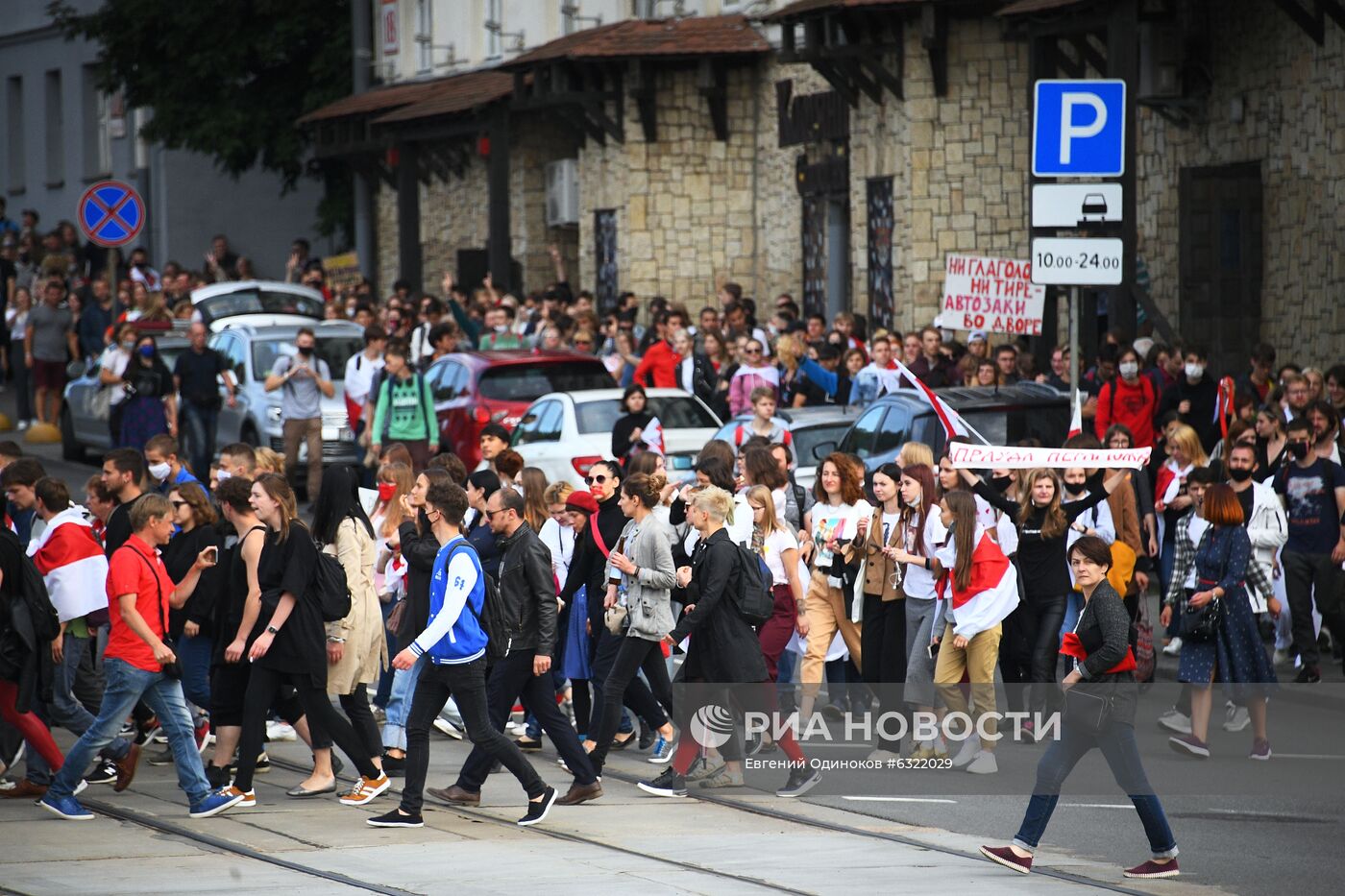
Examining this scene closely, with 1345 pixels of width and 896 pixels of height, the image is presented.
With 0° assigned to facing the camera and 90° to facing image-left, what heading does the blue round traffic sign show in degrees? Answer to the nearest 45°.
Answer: approximately 0°

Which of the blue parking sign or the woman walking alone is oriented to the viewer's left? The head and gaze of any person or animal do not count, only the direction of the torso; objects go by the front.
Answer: the woman walking alone

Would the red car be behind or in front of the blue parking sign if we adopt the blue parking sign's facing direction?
behind

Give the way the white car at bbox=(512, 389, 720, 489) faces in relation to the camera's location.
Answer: facing away from the viewer and to the left of the viewer

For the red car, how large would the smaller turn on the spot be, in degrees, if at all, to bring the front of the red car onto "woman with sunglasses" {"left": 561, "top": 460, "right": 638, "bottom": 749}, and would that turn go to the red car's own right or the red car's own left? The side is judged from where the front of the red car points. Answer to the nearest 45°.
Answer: approximately 135° to the red car's own left

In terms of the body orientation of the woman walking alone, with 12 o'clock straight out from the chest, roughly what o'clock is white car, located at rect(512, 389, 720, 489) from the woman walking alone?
The white car is roughly at 2 o'clock from the woman walking alone.

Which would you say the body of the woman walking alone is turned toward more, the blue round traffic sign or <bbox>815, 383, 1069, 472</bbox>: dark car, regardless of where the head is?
the blue round traffic sign

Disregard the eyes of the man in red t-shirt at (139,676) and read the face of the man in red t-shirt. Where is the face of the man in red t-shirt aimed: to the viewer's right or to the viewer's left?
to the viewer's right

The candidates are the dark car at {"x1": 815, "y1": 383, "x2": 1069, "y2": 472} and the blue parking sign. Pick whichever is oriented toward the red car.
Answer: the dark car
